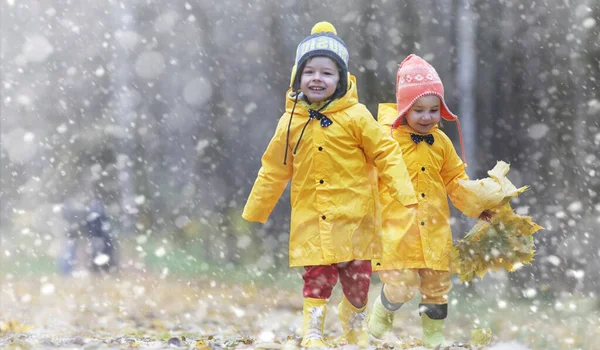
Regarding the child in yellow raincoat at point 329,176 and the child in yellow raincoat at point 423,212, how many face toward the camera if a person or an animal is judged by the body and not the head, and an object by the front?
2

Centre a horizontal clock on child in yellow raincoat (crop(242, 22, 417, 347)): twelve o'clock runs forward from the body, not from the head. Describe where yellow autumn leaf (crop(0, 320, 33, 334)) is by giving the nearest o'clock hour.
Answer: The yellow autumn leaf is roughly at 4 o'clock from the child in yellow raincoat.

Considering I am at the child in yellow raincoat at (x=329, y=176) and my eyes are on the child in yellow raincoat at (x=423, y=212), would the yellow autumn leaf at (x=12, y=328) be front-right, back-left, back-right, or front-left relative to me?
back-left

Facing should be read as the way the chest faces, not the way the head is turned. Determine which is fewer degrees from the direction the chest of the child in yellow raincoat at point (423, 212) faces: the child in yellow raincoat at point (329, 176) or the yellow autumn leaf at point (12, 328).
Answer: the child in yellow raincoat

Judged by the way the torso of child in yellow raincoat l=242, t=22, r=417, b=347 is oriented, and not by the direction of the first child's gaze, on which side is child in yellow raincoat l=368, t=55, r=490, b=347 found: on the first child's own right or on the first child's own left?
on the first child's own left

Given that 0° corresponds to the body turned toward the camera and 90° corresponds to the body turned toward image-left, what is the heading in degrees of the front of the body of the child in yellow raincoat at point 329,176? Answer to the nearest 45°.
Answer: approximately 0°

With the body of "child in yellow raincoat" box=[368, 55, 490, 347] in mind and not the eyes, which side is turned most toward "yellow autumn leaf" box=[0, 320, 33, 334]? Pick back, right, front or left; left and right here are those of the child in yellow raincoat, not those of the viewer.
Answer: right
